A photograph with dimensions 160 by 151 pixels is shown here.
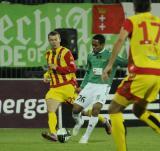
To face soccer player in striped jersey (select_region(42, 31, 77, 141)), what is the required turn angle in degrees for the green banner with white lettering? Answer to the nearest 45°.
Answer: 0° — it already faces them

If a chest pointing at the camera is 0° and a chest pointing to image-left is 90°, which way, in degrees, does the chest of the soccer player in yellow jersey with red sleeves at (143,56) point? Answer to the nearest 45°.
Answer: approximately 135°

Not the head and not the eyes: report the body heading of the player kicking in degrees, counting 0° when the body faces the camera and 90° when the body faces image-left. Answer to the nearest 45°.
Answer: approximately 45°

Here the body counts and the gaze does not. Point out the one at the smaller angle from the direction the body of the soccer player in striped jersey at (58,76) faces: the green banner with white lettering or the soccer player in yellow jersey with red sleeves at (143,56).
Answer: the soccer player in yellow jersey with red sleeves

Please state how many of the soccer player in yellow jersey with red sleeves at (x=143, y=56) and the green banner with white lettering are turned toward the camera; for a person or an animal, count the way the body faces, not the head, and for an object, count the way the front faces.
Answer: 1
